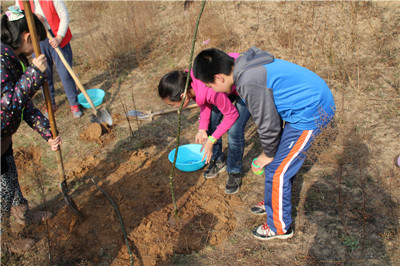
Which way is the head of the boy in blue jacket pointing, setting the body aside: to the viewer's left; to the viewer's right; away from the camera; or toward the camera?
to the viewer's left

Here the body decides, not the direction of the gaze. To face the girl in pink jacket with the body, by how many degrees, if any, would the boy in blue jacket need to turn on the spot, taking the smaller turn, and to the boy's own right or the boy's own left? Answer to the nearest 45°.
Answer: approximately 45° to the boy's own right

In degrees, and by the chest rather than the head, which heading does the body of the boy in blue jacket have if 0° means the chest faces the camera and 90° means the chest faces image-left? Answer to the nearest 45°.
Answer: approximately 90°

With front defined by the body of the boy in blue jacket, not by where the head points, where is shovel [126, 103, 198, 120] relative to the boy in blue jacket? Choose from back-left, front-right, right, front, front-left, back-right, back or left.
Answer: front-right
